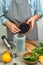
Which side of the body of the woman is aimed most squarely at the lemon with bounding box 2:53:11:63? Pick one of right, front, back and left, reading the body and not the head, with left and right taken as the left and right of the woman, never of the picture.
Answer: front

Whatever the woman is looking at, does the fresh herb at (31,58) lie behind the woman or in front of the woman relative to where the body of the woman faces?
in front

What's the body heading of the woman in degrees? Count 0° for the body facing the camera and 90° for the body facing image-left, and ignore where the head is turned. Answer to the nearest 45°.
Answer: approximately 0°
